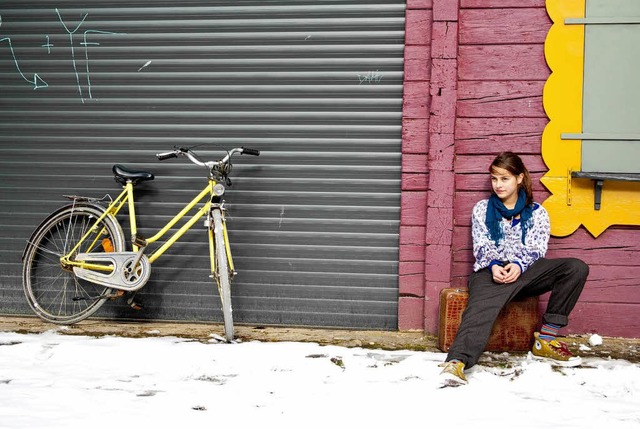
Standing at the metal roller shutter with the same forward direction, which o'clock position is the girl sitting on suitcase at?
The girl sitting on suitcase is roughly at 10 o'clock from the metal roller shutter.

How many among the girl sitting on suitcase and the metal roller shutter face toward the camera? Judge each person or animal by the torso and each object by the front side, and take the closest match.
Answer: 2

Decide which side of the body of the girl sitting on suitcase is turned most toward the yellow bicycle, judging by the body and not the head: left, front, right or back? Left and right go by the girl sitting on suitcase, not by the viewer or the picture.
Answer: right

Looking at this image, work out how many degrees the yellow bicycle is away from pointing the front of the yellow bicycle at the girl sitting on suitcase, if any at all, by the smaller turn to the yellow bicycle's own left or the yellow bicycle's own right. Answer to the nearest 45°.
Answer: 0° — it already faces them

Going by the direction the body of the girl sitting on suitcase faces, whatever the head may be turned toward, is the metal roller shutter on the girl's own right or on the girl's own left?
on the girl's own right

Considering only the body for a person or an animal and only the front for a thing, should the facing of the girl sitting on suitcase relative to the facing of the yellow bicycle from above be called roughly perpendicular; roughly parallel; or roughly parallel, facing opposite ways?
roughly perpendicular

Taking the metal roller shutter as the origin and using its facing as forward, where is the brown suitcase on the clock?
The brown suitcase is roughly at 10 o'clock from the metal roller shutter.

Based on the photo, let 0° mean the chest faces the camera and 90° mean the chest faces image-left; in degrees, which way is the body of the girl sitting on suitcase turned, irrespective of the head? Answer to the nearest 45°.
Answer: approximately 0°
